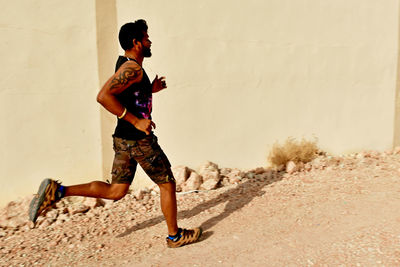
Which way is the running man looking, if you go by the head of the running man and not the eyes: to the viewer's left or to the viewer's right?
to the viewer's right

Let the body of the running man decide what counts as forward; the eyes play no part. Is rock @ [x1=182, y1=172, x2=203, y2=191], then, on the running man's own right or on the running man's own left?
on the running man's own left

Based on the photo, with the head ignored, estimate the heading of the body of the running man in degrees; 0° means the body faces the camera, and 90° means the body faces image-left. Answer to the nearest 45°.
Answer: approximately 270°

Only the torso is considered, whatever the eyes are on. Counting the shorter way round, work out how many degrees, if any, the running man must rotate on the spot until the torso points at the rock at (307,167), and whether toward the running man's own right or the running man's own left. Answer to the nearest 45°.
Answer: approximately 45° to the running man's own left

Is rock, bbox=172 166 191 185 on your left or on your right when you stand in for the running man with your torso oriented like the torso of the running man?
on your left

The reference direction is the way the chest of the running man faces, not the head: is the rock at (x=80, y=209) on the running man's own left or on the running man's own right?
on the running man's own left

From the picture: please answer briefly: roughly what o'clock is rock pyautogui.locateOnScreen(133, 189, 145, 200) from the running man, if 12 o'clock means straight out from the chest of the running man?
The rock is roughly at 9 o'clock from the running man.

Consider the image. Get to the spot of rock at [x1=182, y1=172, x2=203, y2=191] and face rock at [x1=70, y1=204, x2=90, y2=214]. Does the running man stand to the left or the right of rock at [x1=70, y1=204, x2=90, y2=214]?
left
